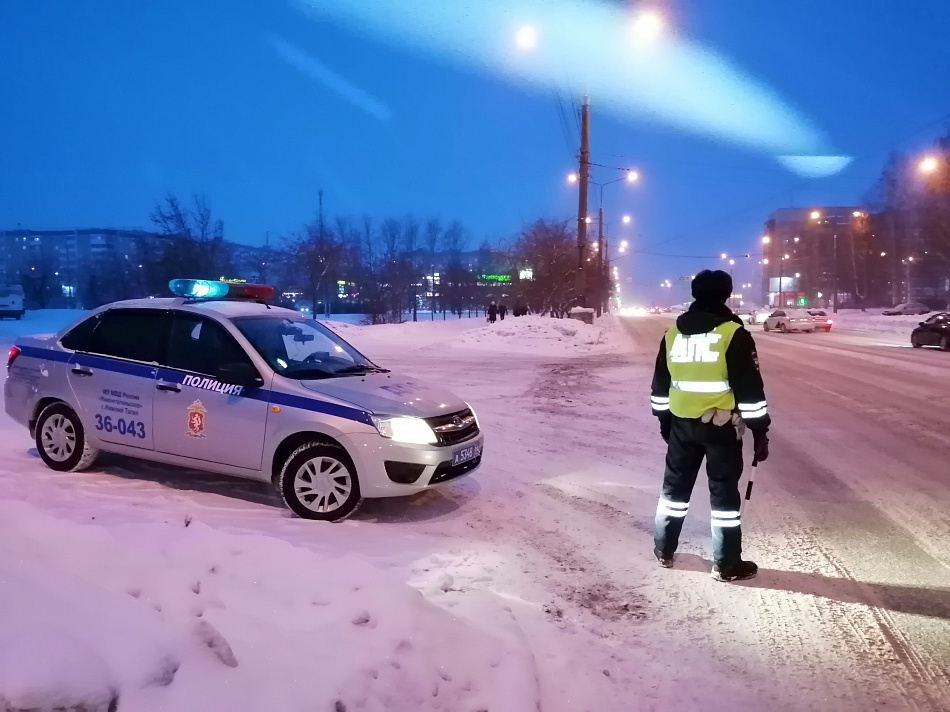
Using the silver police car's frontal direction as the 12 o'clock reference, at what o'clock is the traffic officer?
The traffic officer is roughly at 12 o'clock from the silver police car.

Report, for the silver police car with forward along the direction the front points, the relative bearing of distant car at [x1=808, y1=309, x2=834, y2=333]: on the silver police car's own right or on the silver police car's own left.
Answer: on the silver police car's own left

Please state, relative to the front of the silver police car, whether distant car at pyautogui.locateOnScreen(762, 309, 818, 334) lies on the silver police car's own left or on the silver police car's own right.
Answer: on the silver police car's own left

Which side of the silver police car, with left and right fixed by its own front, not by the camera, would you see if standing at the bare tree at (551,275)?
left

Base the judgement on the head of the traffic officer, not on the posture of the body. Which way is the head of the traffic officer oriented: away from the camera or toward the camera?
away from the camera

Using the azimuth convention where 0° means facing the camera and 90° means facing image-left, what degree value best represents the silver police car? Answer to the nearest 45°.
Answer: approximately 315°

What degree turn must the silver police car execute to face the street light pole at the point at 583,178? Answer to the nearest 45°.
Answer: approximately 90° to its left
